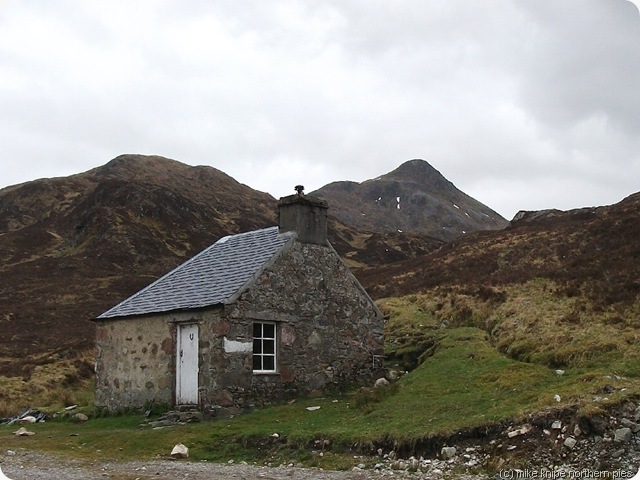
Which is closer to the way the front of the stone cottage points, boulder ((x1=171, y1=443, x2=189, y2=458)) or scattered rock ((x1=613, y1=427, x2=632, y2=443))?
the boulder

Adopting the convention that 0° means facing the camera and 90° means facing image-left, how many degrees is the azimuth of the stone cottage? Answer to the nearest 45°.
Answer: approximately 45°

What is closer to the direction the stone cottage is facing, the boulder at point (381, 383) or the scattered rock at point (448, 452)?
the scattered rock

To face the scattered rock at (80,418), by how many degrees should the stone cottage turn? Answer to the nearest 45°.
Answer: approximately 45° to its right

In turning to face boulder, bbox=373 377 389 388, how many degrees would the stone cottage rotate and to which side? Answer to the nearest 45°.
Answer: approximately 135° to its left

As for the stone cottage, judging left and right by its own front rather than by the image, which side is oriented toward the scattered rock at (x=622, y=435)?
left

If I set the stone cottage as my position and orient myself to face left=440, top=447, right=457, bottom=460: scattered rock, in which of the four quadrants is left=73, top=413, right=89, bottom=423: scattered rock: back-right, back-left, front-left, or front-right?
back-right

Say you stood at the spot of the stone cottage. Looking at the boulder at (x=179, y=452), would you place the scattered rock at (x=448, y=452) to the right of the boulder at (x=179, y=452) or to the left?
left

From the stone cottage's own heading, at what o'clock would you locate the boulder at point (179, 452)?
The boulder is roughly at 11 o'clock from the stone cottage.

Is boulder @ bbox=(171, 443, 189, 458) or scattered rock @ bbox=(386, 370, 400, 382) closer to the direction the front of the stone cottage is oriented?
the boulder
